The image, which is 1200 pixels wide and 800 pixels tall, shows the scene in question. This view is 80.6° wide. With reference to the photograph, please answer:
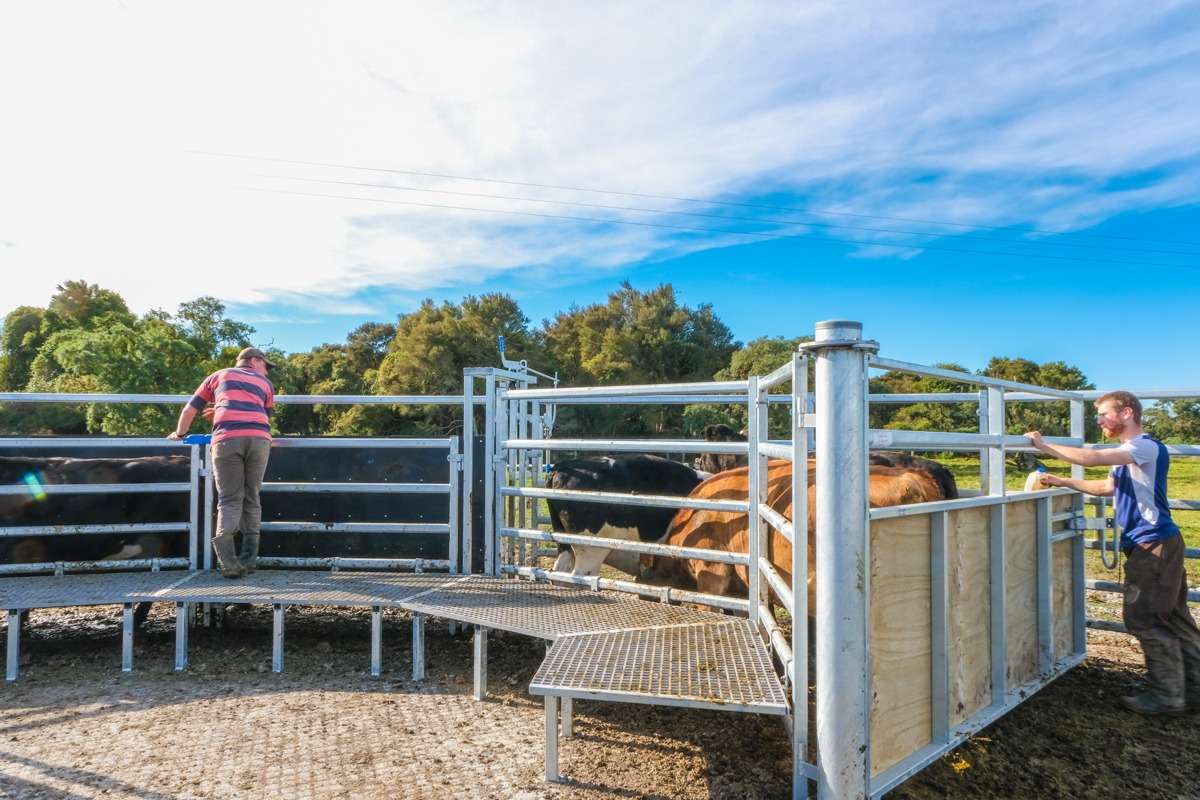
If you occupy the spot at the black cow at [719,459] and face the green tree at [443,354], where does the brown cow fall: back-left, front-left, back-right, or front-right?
back-left

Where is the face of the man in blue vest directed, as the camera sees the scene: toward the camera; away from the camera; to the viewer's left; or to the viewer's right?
to the viewer's left

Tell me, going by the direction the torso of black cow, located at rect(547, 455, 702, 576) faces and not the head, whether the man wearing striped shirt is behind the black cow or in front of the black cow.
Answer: behind

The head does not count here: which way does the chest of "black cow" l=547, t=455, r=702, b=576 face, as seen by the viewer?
to the viewer's right

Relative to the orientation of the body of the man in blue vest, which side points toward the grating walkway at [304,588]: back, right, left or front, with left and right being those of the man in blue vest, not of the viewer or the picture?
front

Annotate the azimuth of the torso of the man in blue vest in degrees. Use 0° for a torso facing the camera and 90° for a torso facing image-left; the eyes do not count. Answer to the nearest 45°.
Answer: approximately 90°
